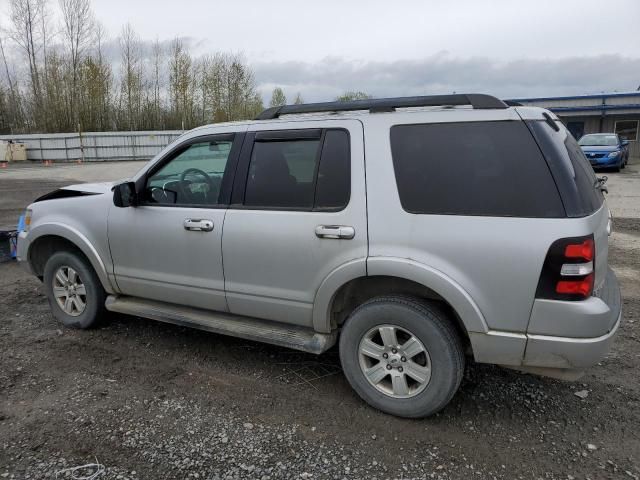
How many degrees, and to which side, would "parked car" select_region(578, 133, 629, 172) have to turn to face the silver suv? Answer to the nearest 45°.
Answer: approximately 45° to its left

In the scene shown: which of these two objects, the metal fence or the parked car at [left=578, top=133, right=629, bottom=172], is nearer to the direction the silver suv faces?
the metal fence

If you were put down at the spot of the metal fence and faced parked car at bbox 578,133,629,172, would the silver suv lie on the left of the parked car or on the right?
right

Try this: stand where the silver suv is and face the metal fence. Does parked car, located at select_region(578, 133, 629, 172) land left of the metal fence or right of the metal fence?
right

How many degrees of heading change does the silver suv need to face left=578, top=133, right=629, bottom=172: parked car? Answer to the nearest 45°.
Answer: approximately 90° to its right

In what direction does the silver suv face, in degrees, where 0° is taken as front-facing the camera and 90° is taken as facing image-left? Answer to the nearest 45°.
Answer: approximately 135°

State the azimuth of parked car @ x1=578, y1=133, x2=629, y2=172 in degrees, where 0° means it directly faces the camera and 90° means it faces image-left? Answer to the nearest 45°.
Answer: approximately 45°
